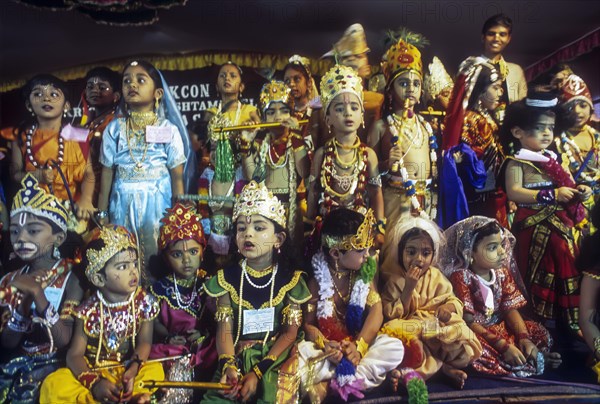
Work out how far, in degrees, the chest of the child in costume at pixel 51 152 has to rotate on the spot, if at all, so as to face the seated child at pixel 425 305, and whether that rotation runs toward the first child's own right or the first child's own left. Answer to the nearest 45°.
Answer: approximately 45° to the first child's own left

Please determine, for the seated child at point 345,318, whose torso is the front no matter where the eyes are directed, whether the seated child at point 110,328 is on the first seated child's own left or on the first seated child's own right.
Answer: on the first seated child's own right

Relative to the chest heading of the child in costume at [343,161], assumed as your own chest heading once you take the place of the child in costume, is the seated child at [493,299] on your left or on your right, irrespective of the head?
on your left

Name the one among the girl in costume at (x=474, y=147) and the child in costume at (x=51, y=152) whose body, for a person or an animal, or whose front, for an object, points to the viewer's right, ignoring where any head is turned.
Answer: the girl in costume

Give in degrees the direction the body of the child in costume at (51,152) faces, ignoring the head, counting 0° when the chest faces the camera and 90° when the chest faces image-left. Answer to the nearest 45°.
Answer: approximately 0°

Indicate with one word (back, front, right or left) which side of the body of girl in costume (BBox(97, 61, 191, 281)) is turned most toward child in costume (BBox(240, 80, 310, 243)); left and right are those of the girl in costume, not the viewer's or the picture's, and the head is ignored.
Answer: left
